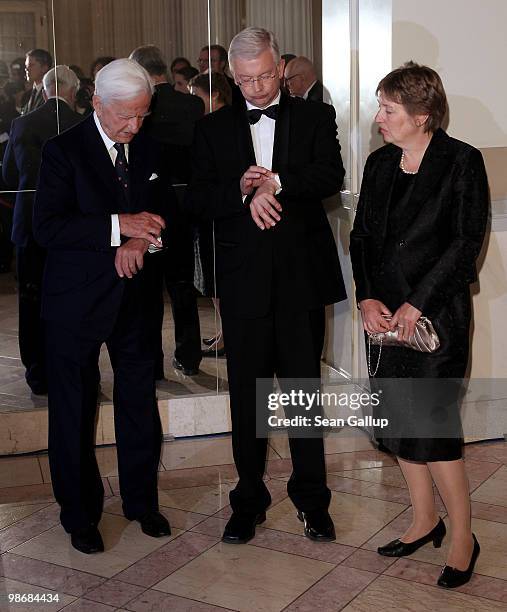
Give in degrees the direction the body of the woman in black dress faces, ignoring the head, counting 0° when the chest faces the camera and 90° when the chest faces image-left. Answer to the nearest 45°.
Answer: approximately 45°

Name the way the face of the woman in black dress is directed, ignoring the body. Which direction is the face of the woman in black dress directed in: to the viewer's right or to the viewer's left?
to the viewer's left

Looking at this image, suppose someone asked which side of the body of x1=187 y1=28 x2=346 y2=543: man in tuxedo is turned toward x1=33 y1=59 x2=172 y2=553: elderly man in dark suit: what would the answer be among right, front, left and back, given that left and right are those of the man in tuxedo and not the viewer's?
right

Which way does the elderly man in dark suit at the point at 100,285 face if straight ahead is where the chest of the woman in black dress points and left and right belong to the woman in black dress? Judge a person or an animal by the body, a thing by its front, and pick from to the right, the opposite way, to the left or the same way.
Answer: to the left

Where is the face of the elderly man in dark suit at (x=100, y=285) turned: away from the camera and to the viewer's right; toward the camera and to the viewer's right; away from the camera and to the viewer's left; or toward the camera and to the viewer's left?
toward the camera and to the viewer's right
